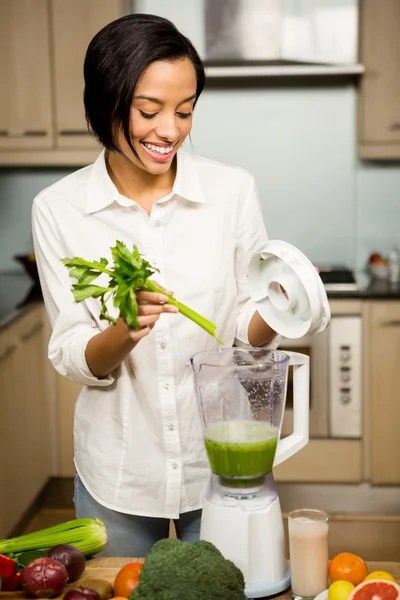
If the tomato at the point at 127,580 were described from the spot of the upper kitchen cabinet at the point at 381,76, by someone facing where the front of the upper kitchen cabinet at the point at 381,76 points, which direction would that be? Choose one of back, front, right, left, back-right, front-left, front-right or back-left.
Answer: front

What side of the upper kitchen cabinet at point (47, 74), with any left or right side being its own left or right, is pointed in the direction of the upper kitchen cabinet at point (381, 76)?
left

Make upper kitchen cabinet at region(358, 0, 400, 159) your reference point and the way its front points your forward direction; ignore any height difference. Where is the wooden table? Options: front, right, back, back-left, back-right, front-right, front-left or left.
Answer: front

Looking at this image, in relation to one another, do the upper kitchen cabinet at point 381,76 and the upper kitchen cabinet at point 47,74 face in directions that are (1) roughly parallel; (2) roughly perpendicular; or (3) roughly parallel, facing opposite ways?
roughly parallel

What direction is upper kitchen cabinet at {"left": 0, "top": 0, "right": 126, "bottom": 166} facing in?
toward the camera

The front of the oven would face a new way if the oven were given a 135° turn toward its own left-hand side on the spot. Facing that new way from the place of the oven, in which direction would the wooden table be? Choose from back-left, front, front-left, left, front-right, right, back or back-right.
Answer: back-right

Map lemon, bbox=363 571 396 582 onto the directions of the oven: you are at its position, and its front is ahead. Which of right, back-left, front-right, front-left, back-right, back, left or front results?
front

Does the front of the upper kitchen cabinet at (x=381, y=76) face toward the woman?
yes

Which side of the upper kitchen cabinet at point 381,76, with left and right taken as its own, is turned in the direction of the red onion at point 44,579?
front
